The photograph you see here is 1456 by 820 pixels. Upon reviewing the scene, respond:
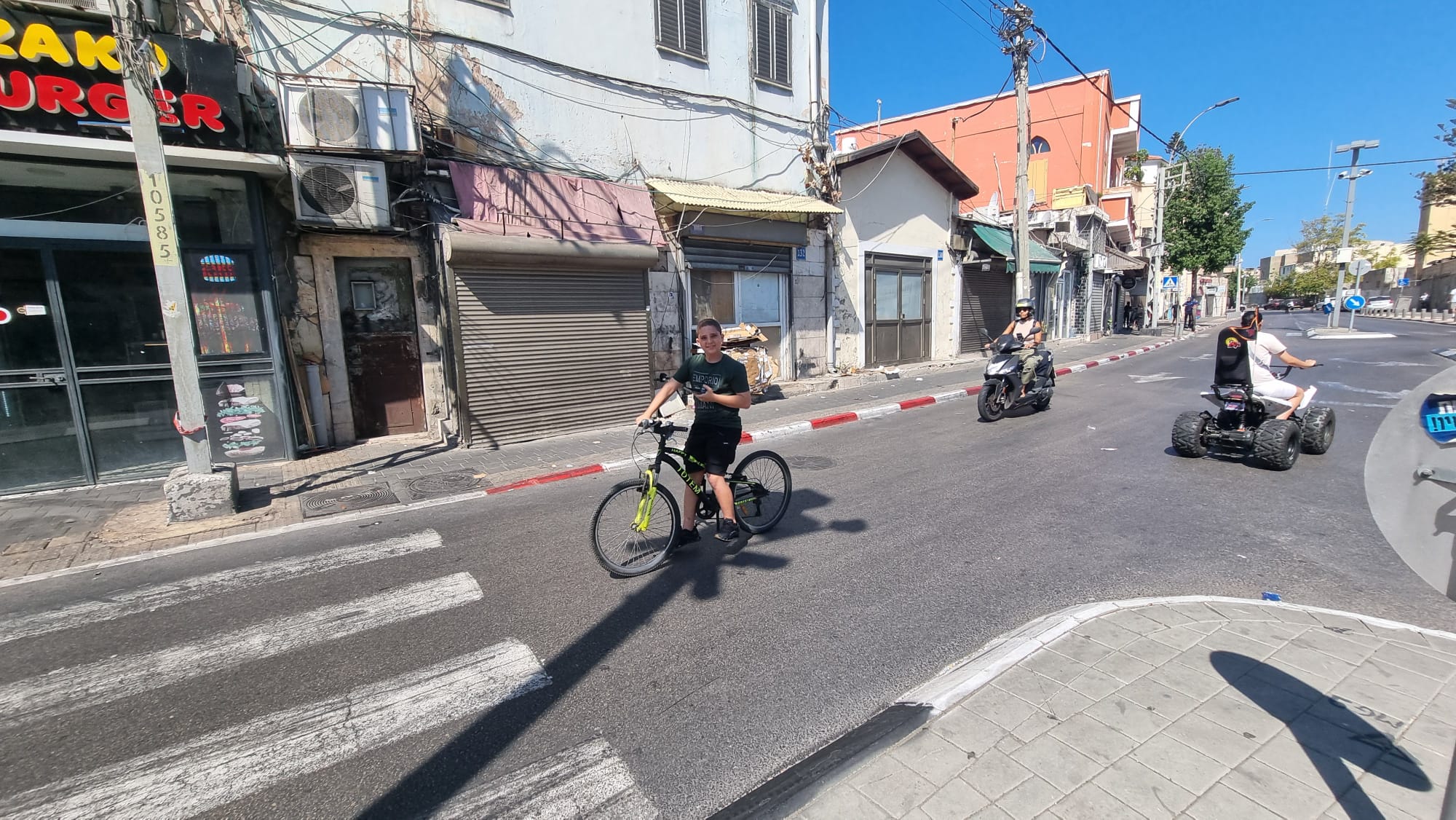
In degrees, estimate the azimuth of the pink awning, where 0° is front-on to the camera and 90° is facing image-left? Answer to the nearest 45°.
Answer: approximately 315°

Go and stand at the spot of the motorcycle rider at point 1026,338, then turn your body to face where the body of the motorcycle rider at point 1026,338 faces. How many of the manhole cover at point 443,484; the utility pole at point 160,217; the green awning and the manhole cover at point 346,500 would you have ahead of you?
3

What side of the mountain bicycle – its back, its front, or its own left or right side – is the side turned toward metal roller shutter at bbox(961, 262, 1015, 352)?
back

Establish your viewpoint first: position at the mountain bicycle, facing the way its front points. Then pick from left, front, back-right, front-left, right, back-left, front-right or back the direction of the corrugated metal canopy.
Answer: back-right

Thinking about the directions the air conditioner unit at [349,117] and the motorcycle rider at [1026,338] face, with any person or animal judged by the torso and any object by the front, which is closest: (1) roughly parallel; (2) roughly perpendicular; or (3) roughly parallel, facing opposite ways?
roughly perpendicular

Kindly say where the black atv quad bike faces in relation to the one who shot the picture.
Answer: facing away from the viewer and to the right of the viewer

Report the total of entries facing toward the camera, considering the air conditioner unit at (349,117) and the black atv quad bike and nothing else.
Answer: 1

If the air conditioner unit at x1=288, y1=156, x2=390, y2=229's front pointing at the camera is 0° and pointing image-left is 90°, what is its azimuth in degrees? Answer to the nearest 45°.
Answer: approximately 0°

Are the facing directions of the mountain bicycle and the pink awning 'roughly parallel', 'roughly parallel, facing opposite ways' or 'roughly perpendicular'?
roughly perpendicular

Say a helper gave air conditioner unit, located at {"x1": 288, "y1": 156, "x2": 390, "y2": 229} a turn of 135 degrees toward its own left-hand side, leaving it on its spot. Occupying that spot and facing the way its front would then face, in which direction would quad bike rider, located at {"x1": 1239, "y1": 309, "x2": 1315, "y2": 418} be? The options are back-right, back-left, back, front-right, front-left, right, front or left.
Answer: right
